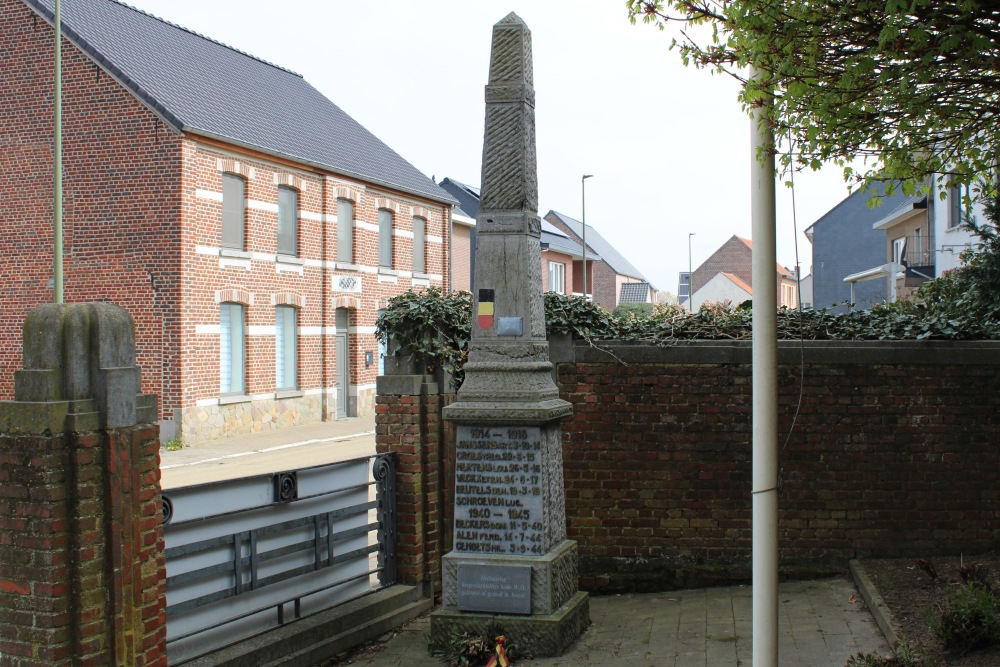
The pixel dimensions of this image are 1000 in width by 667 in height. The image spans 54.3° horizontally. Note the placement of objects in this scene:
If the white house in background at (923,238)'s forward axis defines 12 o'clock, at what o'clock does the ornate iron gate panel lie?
The ornate iron gate panel is roughly at 11 o'clock from the white house in background.

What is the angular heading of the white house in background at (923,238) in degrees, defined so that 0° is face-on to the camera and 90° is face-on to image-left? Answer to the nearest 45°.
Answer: approximately 45°

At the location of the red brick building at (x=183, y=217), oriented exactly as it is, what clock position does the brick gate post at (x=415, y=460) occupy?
The brick gate post is roughly at 1 o'clock from the red brick building.

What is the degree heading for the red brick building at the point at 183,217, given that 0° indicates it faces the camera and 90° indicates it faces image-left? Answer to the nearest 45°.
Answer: approximately 315°

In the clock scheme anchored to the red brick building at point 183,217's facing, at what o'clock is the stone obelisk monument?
The stone obelisk monument is roughly at 1 o'clock from the red brick building.

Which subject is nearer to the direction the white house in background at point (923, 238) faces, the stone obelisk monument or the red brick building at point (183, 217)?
the red brick building
